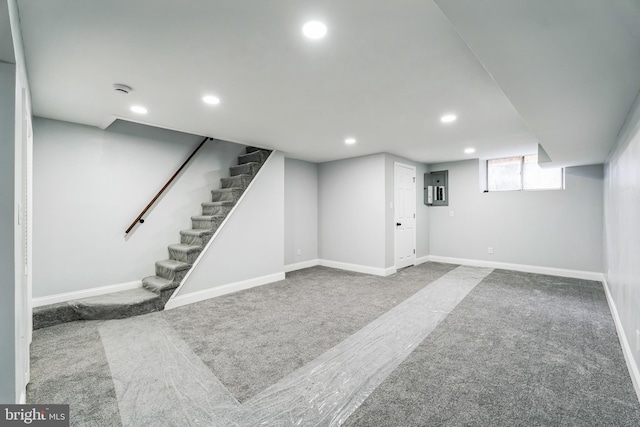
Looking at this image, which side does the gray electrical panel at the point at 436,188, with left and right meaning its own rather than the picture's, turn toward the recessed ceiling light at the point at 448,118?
front

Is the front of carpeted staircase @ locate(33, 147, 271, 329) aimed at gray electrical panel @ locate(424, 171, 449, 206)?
no

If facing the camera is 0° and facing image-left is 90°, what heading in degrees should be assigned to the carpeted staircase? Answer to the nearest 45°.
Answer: approximately 45°

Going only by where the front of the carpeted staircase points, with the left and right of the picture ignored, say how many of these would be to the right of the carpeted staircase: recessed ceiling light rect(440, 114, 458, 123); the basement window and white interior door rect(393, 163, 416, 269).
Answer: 0

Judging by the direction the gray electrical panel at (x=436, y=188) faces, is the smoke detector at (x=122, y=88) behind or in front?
in front

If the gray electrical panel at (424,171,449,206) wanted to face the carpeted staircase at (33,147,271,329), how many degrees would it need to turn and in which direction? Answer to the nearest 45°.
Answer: approximately 45° to its right

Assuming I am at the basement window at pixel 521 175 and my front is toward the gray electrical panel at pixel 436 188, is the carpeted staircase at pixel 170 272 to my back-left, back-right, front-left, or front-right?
front-left

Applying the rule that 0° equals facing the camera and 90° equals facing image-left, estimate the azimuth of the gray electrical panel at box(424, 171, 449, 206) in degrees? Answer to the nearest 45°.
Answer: approximately 0°

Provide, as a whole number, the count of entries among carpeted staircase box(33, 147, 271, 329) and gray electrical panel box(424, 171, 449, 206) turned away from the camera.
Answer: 0

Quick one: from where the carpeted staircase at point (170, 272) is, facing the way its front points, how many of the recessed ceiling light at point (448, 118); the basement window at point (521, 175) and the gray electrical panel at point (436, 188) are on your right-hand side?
0

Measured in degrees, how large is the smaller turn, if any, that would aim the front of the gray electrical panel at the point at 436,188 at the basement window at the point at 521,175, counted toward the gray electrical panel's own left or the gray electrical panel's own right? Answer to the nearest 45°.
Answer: approximately 90° to the gray electrical panel's own left
